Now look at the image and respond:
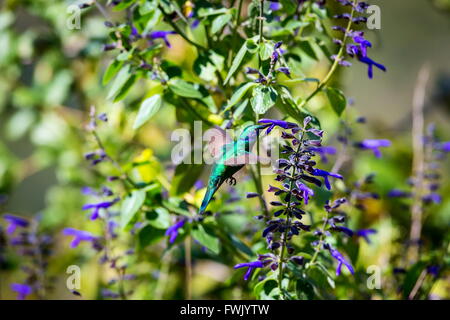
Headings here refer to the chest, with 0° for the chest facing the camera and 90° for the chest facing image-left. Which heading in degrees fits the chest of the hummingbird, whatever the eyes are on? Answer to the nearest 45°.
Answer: approximately 270°

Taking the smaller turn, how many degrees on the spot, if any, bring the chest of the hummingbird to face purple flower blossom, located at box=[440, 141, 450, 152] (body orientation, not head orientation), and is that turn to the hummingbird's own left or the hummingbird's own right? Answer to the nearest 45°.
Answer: approximately 45° to the hummingbird's own left

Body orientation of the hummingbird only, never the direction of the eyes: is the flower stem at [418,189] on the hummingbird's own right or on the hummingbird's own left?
on the hummingbird's own left
